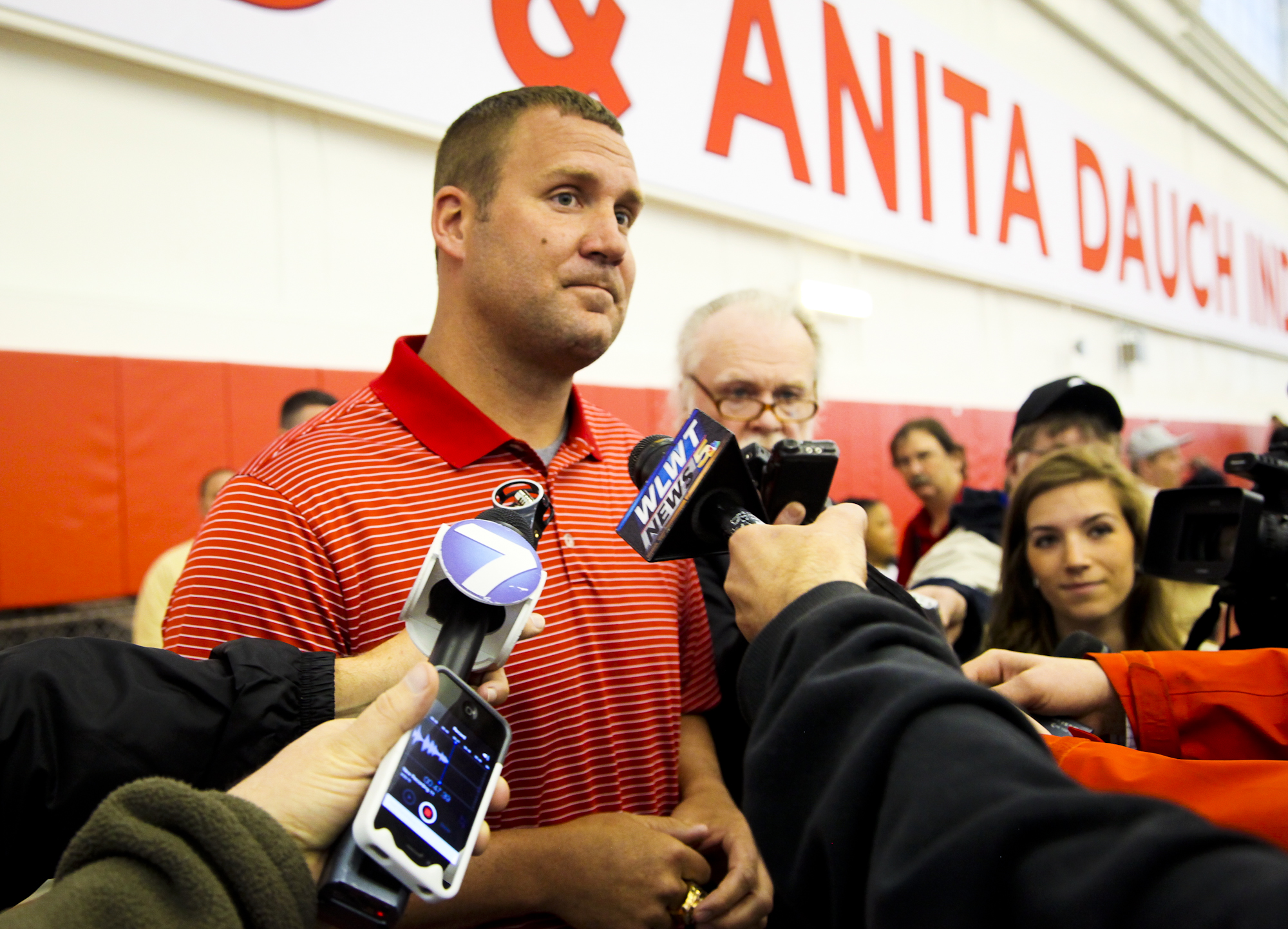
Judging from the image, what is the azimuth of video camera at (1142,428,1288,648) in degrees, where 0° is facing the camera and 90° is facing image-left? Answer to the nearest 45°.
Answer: approximately 45°

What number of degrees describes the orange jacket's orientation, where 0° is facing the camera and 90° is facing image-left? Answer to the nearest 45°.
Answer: approximately 90°

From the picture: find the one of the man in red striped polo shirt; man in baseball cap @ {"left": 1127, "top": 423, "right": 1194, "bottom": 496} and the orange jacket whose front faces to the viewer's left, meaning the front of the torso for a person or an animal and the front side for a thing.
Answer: the orange jacket

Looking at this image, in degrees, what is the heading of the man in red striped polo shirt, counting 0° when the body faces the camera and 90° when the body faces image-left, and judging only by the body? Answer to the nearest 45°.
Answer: approximately 315°
